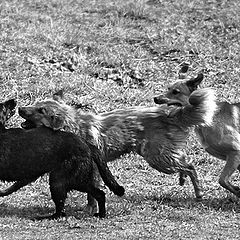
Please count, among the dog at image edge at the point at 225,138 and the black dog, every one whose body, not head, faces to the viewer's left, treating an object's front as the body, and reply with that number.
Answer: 2

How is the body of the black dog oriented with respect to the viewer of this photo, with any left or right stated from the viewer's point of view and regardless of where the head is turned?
facing to the left of the viewer

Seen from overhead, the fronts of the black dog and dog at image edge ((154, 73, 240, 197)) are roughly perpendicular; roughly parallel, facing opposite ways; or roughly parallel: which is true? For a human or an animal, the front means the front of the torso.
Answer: roughly parallel

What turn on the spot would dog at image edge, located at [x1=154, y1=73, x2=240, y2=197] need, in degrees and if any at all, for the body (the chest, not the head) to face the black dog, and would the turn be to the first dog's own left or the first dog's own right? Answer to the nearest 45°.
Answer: approximately 45° to the first dog's own left

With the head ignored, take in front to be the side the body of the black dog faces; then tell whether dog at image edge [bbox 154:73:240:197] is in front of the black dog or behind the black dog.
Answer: behind

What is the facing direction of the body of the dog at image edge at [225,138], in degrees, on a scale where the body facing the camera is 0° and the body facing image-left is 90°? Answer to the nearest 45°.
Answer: approximately 90°
